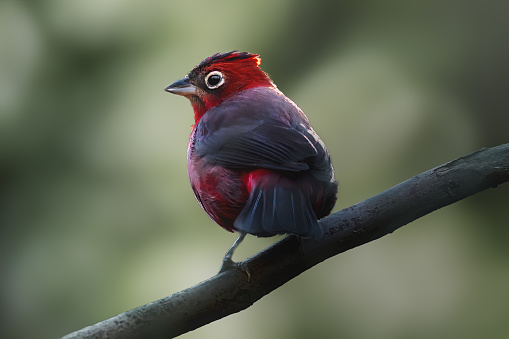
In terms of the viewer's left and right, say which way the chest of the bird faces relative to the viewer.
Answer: facing away from the viewer and to the left of the viewer
